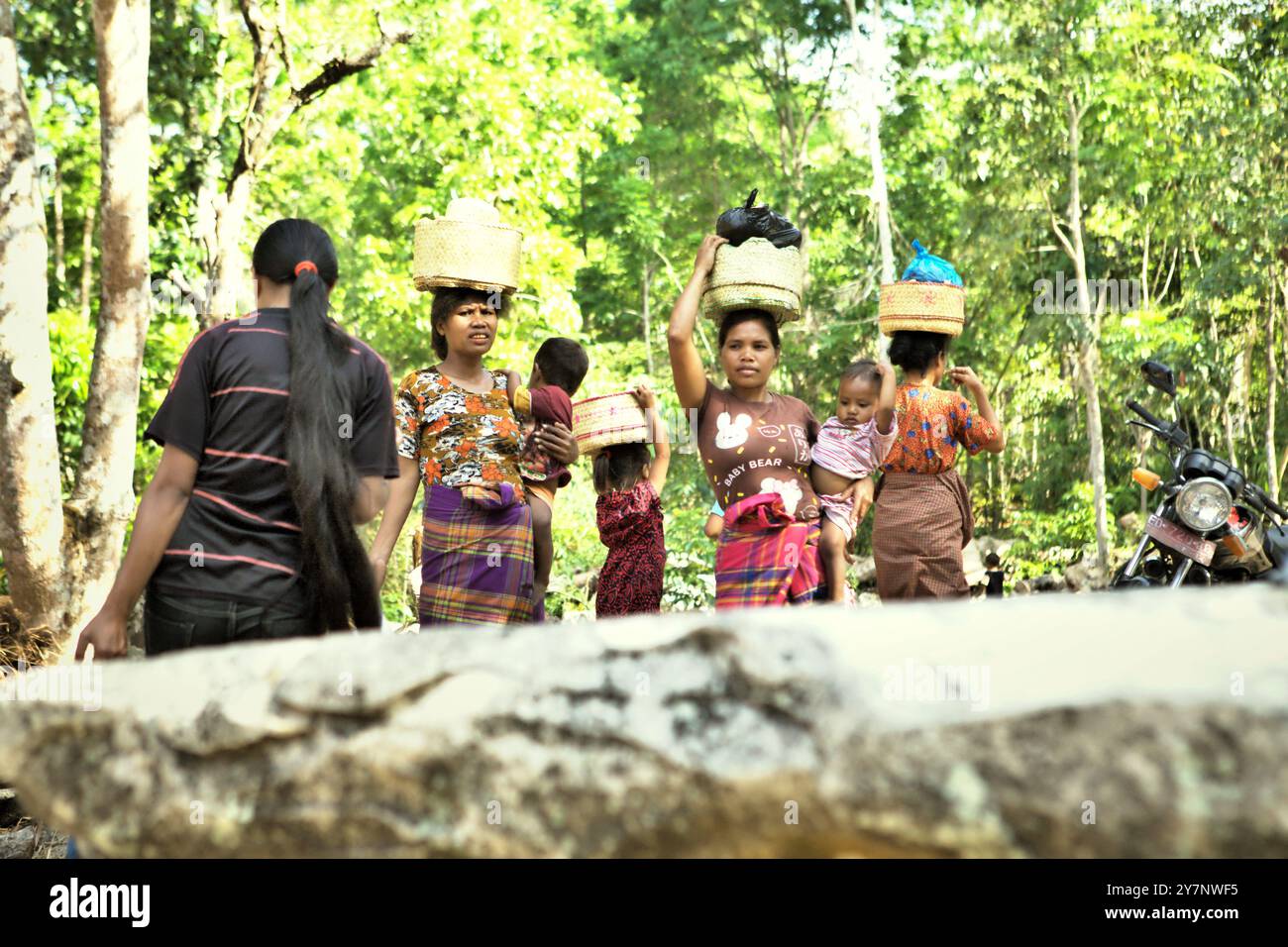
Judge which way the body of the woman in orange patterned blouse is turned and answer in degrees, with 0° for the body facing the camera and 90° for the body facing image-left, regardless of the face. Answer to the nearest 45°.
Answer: approximately 225°

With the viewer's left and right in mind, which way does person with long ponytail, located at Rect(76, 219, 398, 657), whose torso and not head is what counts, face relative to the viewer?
facing away from the viewer

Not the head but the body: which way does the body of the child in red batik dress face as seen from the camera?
away from the camera

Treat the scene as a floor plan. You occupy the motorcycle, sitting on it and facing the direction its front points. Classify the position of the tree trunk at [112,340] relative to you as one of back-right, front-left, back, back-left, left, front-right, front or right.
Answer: front-right

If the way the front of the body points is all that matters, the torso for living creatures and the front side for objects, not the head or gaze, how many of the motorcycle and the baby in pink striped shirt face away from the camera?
0

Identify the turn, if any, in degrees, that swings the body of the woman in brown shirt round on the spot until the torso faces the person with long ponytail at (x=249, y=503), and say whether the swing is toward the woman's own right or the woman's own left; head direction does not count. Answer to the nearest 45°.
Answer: approximately 45° to the woman's own right

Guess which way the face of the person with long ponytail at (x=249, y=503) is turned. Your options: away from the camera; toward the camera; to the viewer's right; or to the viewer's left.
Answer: away from the camera

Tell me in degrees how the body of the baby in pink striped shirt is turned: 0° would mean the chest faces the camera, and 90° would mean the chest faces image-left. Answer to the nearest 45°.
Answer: approximately 45°

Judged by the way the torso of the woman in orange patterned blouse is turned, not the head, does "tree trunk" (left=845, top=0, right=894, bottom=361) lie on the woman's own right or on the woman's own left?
on the woman's own left

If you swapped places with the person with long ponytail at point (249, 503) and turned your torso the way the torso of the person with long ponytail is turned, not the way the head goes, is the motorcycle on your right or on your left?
on your right

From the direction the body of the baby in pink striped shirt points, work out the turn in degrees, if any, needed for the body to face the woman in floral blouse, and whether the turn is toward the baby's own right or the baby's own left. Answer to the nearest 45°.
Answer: approximately 45° to the baby's own right
